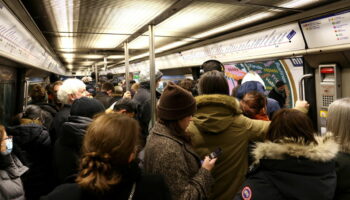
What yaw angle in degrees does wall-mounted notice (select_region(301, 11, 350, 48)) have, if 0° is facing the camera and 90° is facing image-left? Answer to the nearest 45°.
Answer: approximately 45°
